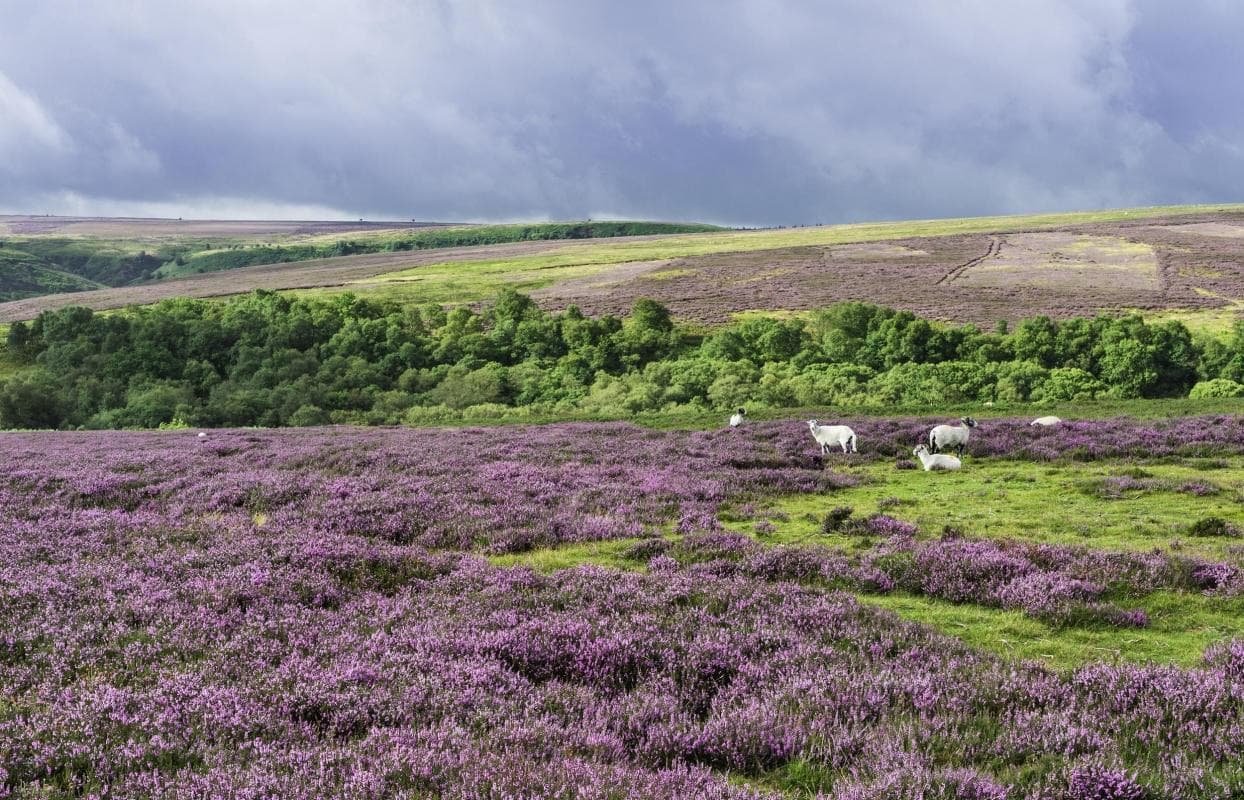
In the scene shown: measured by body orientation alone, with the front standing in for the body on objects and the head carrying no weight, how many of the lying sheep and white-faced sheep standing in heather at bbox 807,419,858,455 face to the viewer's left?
2

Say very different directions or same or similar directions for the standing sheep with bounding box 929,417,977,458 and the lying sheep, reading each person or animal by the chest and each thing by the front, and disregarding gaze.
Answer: very different directions

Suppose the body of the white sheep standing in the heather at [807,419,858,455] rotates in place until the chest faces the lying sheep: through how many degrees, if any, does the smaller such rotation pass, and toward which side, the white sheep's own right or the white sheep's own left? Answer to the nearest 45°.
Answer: approximately 135° to the white sheep's own left

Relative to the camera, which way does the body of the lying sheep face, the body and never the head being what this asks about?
to the viewer's left

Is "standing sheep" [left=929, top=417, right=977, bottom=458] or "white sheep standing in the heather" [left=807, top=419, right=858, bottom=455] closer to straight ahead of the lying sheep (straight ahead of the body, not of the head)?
the white sheep standing in the heather

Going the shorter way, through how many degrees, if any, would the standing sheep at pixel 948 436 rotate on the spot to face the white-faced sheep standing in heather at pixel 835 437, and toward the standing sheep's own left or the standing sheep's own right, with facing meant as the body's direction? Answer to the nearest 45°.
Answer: approximately 180°

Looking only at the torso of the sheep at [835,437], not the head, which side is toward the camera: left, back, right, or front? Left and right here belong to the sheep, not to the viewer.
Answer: left

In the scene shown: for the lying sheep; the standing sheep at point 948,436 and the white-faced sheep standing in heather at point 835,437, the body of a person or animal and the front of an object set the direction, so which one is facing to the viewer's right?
the standing sheep

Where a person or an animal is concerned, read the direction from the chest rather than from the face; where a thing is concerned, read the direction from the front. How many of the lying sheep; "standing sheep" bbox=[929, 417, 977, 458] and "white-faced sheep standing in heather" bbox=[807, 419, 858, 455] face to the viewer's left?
2

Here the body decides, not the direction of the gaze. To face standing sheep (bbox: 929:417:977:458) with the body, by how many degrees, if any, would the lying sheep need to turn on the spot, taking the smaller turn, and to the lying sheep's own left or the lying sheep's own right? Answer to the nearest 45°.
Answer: approximately 90° to the lying sheep's own right

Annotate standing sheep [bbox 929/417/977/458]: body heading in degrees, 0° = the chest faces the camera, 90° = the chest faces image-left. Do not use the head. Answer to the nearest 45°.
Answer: approximately 270°

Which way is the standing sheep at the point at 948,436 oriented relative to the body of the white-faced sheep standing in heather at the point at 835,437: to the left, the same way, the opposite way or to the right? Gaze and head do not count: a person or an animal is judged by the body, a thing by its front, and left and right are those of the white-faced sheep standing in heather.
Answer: the opposite way

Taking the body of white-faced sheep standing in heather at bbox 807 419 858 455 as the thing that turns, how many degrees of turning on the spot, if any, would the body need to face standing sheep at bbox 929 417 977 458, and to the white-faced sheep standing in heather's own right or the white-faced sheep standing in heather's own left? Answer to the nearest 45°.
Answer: approximately 180°
